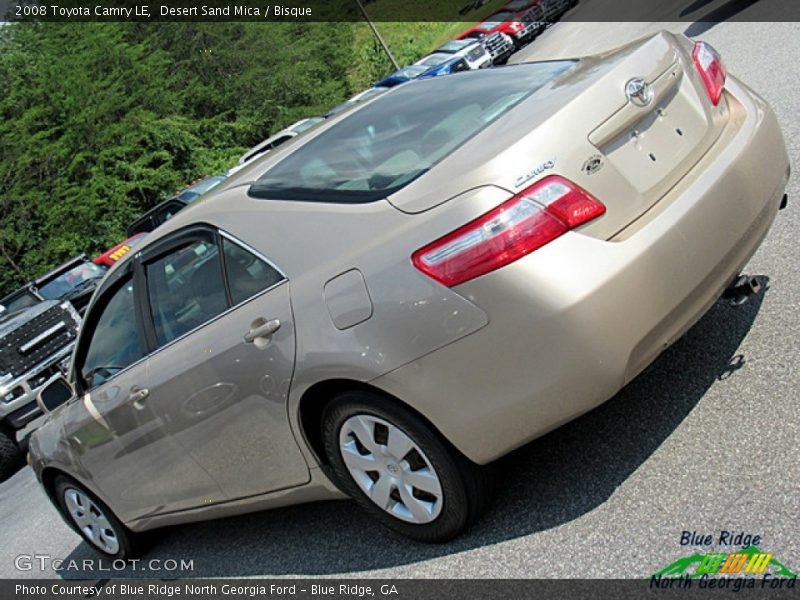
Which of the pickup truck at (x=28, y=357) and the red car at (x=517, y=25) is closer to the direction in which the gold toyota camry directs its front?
the pickup truck

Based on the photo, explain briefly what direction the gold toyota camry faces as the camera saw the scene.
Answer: facing away from the viewer and to the left of the viewer

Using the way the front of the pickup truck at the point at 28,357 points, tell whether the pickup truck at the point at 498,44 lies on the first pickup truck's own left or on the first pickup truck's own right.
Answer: on the first pickup truck's own left

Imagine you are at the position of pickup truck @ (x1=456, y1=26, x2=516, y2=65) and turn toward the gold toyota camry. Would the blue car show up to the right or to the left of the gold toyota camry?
right

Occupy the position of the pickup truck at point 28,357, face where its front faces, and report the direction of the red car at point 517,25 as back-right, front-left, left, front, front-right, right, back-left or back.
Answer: left

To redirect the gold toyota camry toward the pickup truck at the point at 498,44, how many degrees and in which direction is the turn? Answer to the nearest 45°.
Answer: approximately 45° to its right

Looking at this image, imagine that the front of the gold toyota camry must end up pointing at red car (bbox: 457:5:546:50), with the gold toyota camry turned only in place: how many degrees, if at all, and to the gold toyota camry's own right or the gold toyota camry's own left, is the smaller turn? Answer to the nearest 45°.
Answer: approximately 45° to the gold toyota camry's own right

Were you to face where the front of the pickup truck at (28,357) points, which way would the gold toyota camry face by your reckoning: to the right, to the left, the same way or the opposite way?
the opposite way

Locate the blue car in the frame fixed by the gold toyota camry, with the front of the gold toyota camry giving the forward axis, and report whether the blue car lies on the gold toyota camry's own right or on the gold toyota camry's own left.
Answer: on the gold toyota camry's own right
